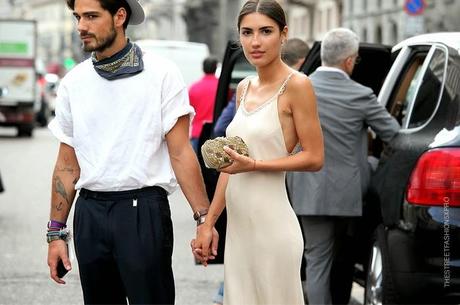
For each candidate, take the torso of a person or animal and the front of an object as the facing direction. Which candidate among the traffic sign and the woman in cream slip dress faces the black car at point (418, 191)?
the traffic sign

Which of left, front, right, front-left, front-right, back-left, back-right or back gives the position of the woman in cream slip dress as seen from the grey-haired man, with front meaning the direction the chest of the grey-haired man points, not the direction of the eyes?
back-right

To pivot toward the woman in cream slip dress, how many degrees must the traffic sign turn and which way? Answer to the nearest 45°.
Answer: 0° — it already faces them

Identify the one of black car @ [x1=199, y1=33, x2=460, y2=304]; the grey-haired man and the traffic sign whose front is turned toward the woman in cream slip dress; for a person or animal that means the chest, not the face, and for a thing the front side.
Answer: the traffic sign

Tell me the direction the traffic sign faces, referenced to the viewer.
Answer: facing the viewer

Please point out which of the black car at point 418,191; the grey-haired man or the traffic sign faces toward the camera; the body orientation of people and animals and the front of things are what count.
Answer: the traffic sign

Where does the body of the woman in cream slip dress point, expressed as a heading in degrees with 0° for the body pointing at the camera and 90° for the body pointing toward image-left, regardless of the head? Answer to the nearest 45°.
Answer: approximately 45°

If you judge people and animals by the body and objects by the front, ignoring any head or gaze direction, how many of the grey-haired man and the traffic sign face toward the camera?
1

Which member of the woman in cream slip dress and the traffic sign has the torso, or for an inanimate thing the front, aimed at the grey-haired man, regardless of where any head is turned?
the traffic sign

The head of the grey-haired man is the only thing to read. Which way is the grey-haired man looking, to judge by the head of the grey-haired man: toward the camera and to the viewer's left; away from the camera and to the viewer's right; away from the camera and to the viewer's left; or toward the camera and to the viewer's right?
away from the camera and to the viewer's right

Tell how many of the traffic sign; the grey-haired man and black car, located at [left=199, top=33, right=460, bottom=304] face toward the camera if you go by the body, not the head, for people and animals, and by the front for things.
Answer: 1

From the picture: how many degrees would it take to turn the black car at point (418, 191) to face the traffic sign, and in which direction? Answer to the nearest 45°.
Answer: approximately 45° to its right

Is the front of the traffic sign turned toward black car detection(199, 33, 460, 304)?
yes

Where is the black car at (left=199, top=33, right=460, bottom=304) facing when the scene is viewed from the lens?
facing away from the viewer and to the left of the viewer
